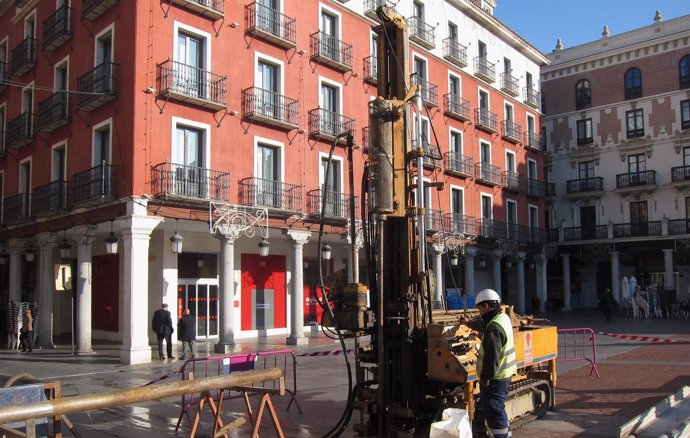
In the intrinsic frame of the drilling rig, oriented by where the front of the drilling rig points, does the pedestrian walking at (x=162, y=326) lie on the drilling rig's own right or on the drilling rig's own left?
on the drilling rig's own right

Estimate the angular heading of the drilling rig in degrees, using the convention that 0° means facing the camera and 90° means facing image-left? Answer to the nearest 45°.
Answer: approximately 45°
